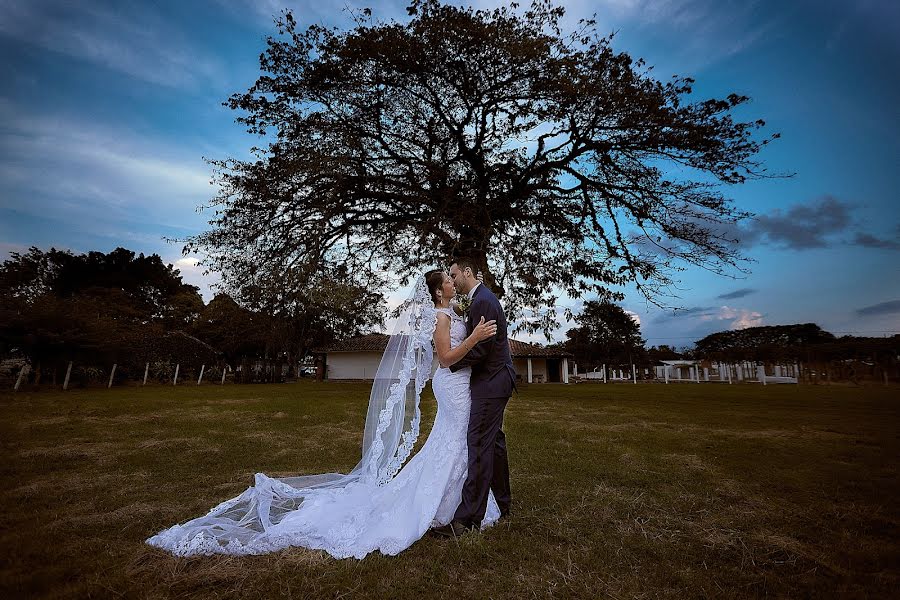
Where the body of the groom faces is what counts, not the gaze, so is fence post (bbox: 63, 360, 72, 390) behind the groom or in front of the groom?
in front

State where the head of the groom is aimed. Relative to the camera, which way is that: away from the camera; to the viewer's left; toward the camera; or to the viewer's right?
to the viewer's left

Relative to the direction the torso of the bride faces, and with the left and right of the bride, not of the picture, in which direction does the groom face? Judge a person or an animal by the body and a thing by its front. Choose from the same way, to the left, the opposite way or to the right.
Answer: the opposite way

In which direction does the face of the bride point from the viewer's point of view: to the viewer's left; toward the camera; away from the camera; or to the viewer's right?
to the viewer's right

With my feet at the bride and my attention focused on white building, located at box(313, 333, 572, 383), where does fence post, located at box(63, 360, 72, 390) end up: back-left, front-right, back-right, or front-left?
front-left

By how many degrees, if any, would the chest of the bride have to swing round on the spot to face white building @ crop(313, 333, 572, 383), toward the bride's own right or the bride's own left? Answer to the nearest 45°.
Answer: approximately 90° to the bride's own left

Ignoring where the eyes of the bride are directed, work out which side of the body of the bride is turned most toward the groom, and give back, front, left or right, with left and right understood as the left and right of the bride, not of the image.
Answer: front

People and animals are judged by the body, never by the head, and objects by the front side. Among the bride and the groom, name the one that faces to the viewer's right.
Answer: the bride

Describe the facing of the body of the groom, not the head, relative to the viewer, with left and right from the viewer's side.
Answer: facing to the left of the viewer

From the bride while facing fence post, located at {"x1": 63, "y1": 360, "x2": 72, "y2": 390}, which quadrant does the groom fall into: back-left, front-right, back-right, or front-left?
back-right

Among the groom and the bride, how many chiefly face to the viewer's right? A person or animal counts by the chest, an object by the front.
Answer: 1

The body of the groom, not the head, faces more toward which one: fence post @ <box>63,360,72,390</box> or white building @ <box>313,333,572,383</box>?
the fence post

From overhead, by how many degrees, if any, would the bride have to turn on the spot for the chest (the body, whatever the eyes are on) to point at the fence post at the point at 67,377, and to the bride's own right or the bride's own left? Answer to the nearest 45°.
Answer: approximately 135° to the bride's own left

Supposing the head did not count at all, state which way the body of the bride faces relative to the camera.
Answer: to the viewer's right

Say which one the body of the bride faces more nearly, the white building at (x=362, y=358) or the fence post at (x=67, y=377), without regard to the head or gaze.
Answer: the white building

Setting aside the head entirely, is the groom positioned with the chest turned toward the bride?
yes
